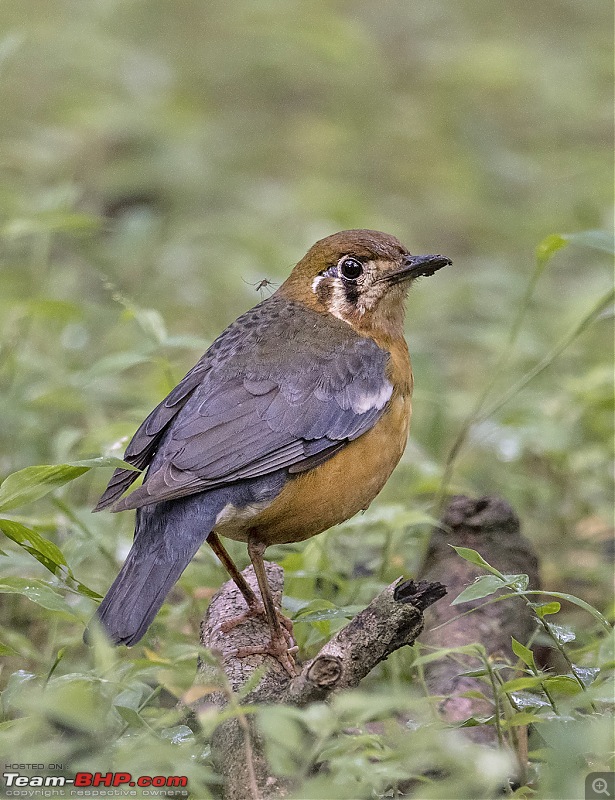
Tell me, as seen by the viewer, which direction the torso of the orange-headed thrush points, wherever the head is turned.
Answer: to the viewer's right
